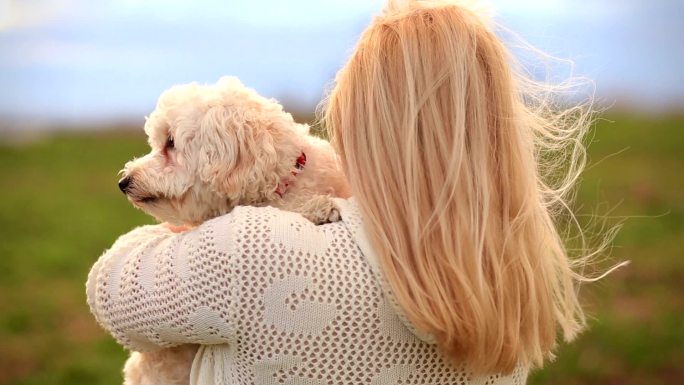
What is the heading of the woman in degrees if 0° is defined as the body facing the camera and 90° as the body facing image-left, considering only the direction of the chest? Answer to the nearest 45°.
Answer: approximately 180°

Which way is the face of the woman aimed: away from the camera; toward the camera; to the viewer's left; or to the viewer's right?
away from the camera
